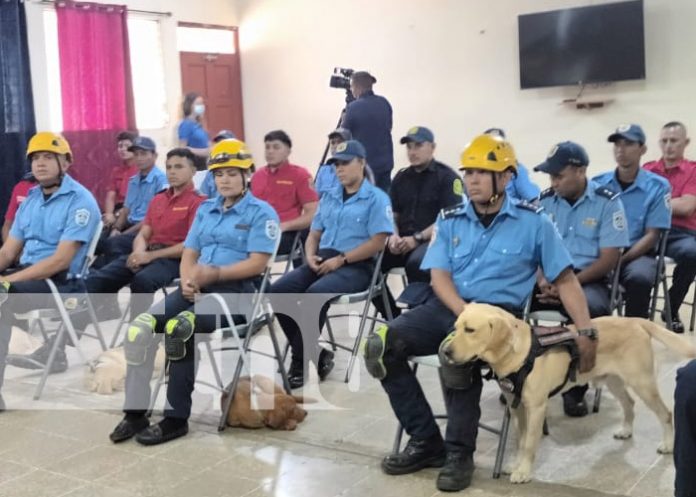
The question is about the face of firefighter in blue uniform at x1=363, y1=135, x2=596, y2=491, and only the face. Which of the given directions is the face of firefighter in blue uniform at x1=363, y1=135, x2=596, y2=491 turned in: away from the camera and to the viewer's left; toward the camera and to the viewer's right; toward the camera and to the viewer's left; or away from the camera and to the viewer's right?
toward the camera and to the viewer's left

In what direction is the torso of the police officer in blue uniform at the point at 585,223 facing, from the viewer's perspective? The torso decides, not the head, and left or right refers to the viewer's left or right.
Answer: facing the viewer and to the left of the viewer

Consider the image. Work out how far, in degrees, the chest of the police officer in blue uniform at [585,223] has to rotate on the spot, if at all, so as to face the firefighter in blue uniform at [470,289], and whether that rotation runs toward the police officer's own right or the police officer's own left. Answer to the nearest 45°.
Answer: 0° — they already face them

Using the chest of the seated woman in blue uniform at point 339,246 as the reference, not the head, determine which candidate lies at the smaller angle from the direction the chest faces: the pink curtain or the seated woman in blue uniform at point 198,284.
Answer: the seated woman in blue uniform

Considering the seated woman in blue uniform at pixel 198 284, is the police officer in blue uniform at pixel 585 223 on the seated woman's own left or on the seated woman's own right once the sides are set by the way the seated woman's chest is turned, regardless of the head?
on the seated woman's own left

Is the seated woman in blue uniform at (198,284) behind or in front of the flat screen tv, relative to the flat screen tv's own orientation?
in front

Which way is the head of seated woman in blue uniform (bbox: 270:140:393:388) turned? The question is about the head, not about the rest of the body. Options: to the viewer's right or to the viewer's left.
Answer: to the viewer's left

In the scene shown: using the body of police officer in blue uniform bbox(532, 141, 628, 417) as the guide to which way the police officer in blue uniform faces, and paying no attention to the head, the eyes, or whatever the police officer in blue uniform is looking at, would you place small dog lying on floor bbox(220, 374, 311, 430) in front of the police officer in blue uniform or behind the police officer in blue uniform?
in front

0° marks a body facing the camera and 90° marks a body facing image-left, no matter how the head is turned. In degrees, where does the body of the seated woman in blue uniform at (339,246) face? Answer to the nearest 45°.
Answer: approximately 45°

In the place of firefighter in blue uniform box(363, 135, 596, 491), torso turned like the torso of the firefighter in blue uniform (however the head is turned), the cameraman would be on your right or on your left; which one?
on your right

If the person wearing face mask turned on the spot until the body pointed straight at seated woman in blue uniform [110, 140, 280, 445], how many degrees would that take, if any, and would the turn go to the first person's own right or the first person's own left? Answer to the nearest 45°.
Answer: approximately 45° to the first person's own right

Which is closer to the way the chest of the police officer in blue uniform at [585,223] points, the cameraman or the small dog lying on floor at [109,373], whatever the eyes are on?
the small dog lying on floor

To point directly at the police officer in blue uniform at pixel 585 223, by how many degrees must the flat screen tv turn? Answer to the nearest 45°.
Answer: approximately 45° to its left

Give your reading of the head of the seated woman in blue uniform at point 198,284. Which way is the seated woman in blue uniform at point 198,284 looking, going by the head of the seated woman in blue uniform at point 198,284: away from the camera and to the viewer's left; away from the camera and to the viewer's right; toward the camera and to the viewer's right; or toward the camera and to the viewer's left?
toward the camera and to the viewer's left

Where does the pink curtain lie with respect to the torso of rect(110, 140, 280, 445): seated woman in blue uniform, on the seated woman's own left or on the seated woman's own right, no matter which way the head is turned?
on the seated woman's own right
